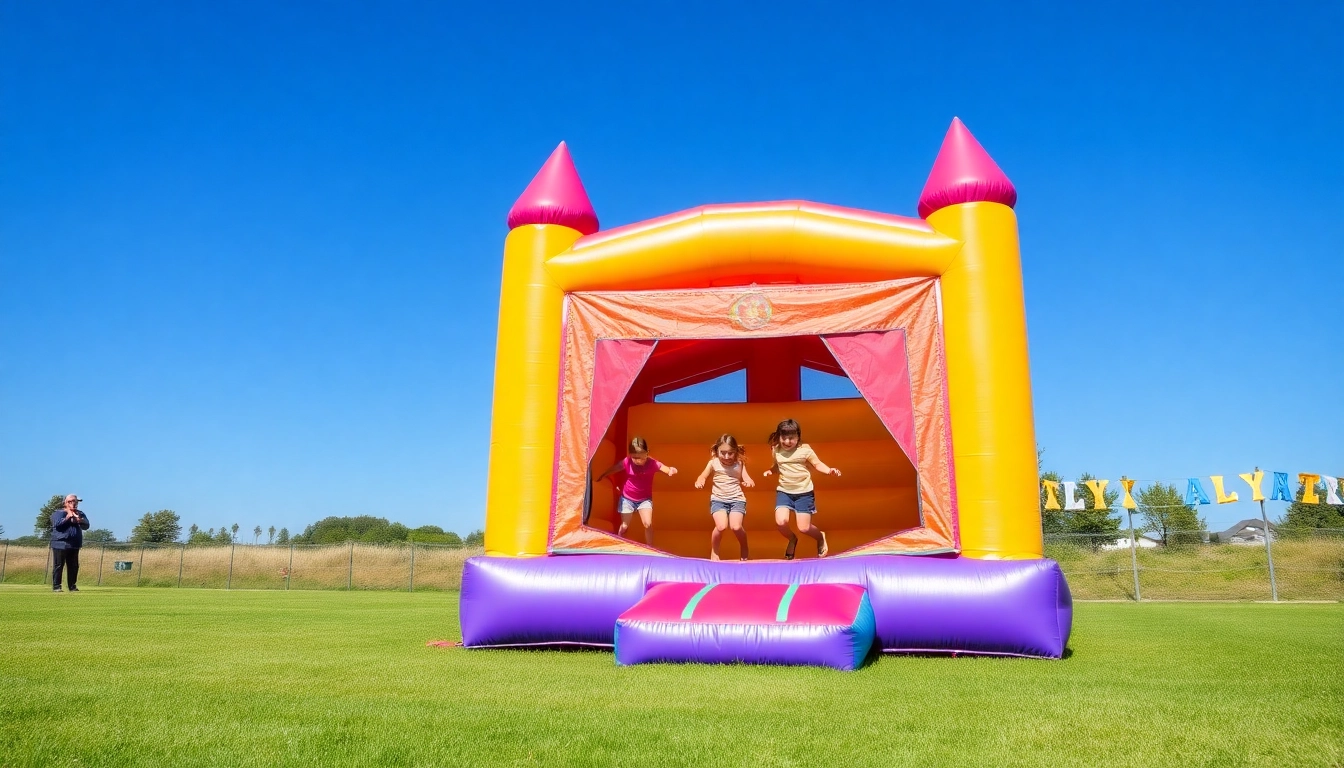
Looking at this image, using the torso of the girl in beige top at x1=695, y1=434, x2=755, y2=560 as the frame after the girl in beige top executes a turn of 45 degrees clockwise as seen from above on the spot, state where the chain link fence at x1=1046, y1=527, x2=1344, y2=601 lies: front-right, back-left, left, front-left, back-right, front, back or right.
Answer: back

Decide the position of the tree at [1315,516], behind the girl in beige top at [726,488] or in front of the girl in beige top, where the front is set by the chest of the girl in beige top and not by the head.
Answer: behind

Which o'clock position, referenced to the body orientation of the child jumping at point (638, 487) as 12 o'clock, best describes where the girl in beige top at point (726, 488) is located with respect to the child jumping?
The girl in beige top is roughly at 10 o'clock from the child jumping.

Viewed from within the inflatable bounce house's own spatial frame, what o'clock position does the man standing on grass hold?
The man standing on grass is roughly at 4 o'clock from the inflatable bounce house.

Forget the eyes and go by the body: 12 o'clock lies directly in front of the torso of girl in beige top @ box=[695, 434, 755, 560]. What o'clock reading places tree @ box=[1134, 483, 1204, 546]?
The tree is roughly at 7 o'clock from the girl in beige top.

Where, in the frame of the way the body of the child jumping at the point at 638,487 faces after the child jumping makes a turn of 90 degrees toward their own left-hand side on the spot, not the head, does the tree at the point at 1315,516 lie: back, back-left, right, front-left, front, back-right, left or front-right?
front-left

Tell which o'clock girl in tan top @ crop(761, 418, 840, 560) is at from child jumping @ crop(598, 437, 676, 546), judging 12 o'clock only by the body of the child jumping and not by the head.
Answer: The girl in tan top is roughly at 10 o'clock from the child jumping.

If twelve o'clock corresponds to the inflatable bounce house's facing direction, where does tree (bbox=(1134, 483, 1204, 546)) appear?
The tree is roughly at 7 o'clock from the inflatable bounce house.
